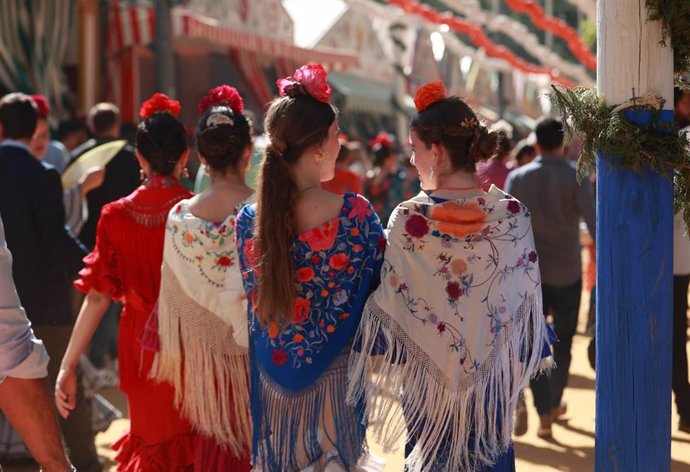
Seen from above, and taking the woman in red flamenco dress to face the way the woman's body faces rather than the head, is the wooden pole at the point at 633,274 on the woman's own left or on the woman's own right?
on the woman's own right

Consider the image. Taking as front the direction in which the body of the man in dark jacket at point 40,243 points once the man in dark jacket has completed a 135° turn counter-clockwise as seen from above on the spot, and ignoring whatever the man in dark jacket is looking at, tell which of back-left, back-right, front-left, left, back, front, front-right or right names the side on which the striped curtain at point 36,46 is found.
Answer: back-right

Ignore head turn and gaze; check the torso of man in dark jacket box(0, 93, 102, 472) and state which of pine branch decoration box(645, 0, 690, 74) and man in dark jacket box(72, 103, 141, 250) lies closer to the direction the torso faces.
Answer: the man in dark jacket

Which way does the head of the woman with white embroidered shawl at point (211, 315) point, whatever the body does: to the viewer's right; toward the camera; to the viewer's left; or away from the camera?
away from the camera

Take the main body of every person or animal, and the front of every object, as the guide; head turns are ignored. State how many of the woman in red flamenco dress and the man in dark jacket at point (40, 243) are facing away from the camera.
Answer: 2

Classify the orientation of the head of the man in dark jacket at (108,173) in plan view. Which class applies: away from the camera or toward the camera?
away from the camera

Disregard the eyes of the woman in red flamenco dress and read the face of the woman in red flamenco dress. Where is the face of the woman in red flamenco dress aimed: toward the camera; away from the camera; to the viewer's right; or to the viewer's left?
away from the camera

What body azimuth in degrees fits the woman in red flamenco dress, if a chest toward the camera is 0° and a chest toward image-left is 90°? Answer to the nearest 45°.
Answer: approximately 180°

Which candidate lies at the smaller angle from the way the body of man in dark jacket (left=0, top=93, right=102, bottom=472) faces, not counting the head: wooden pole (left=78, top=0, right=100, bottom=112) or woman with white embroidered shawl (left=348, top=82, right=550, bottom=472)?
the wooden pole

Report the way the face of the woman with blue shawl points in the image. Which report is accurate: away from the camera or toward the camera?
away from the camera

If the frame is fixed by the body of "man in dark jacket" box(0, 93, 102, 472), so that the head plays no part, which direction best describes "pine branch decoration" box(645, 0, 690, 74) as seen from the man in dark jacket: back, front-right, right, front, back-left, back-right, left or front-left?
back-right

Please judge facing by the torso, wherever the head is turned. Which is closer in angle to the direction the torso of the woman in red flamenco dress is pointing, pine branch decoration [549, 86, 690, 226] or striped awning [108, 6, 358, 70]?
the striped awning

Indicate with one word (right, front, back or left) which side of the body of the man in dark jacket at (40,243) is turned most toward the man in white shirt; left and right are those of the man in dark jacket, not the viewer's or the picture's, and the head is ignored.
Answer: back

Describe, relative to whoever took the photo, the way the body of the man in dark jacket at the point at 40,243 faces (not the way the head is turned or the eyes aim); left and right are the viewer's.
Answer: facing away from the viewer
